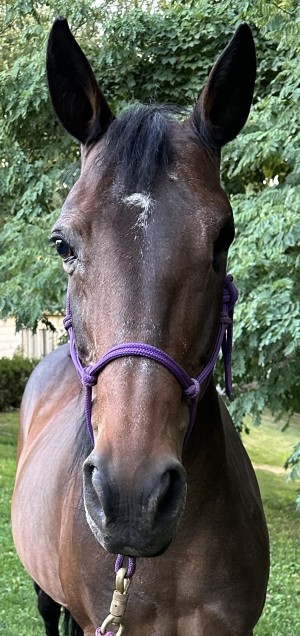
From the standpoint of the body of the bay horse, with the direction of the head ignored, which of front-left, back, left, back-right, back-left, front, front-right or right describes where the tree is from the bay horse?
back

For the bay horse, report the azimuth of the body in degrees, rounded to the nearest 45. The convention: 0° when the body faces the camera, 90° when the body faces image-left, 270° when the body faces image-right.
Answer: approximately 0°
